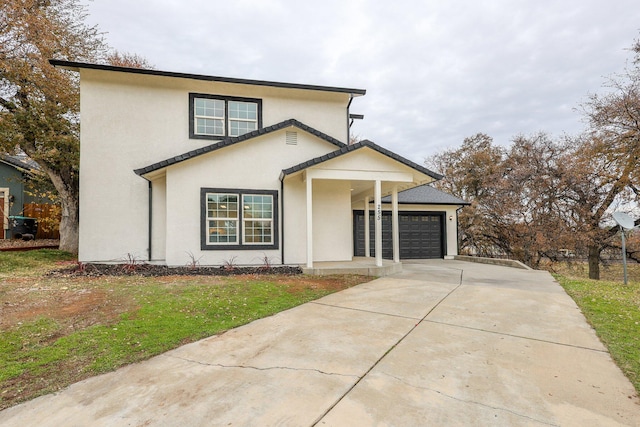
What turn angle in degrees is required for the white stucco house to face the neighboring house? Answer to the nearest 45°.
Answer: approximately 135° to its right

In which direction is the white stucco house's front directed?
toward the camera

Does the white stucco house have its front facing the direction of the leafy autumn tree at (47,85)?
no

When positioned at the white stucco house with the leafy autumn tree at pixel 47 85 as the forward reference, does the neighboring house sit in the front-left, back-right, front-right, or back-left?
front-right
